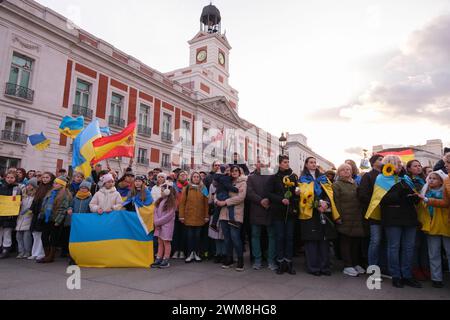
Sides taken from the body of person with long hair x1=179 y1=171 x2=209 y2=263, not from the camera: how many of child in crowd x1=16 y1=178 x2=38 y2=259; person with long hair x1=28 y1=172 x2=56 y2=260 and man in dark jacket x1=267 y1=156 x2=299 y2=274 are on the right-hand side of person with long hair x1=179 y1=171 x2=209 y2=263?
2

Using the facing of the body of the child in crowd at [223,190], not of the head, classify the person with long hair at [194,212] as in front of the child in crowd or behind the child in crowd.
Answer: behind

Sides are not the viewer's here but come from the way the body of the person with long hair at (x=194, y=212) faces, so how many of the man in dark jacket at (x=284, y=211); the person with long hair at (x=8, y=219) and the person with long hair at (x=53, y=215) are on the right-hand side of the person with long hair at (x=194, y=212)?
2

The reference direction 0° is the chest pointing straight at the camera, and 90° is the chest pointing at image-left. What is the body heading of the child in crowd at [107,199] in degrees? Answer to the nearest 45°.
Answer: approximately 0°

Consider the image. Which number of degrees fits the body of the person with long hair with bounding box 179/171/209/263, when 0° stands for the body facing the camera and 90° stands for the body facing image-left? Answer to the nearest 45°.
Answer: approximately 0°

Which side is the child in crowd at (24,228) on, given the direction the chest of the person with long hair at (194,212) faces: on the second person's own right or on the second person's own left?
on the second person's own right

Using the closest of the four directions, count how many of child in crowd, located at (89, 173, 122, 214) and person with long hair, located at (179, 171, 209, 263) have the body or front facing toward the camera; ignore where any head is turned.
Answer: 2

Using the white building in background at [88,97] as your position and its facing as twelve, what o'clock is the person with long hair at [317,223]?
The person with long hair is roughly at 1 o'clock from the white building in background.
